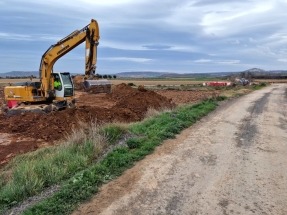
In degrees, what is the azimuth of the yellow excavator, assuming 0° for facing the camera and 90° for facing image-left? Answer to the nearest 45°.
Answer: approximately 315°

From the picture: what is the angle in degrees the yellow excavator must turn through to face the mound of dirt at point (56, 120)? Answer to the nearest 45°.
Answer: approximately 45° to its right
